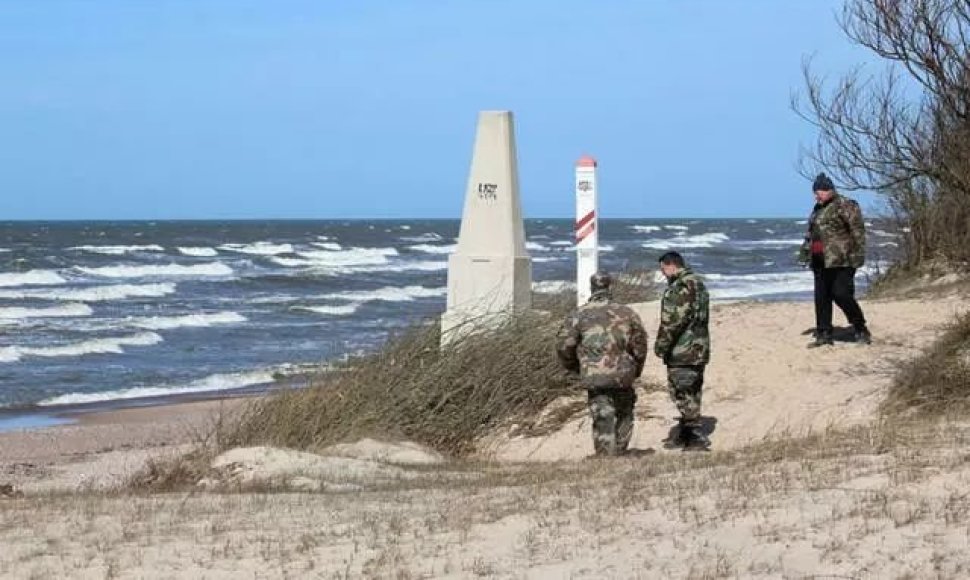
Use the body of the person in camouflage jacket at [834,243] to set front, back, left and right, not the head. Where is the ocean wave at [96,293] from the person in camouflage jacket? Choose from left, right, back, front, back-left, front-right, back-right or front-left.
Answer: right

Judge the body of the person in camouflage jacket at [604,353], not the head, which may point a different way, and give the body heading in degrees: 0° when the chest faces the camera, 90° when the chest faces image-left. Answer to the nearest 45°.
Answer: approximately 180°

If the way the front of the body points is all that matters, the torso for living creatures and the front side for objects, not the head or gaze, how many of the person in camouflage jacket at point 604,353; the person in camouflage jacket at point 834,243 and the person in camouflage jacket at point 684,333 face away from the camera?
1

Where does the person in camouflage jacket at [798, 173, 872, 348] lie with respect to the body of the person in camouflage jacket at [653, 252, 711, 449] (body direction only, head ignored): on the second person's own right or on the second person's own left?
on the second person's own right

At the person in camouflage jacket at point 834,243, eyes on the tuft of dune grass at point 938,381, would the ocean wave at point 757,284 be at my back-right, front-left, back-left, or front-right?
back-left

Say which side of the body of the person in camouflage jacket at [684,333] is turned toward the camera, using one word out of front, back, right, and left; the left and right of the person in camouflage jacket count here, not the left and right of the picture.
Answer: left

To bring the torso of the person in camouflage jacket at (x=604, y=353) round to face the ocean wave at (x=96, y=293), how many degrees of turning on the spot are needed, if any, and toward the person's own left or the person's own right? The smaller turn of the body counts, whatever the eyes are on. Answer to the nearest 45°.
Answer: approximately 45° to the person's own left

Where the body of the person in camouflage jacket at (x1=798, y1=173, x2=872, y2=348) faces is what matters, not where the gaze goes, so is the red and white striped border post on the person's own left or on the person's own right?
on the person's own right

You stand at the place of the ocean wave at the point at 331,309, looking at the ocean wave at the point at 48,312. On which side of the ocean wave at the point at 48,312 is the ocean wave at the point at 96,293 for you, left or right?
right

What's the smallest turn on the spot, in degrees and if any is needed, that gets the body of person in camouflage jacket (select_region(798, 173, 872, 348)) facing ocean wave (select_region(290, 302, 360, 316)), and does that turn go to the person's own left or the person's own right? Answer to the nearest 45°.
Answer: approximately 90° to the person's own right

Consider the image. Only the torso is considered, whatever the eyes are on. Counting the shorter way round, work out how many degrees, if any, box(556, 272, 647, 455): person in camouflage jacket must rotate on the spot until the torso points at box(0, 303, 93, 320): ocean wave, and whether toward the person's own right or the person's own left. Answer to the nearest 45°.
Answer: approximately 45° to the person's own left

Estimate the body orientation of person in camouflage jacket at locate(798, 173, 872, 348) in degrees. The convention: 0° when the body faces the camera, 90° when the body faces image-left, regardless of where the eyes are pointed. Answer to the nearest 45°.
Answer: approximately 45°
